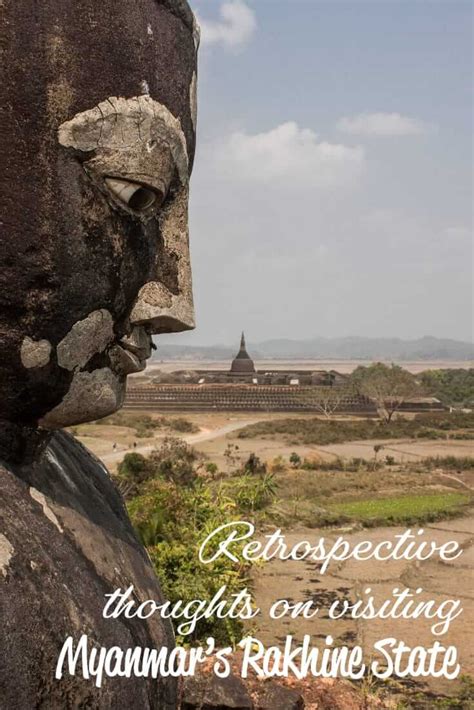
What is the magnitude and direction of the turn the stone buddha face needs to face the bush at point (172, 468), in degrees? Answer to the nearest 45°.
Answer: approximately 90° to its left

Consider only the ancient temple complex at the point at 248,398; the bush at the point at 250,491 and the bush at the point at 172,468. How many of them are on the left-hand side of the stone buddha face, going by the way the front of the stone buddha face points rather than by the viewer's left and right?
3

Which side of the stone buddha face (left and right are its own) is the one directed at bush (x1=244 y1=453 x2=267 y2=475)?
left

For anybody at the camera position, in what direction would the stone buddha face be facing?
facing to the right of the viewer

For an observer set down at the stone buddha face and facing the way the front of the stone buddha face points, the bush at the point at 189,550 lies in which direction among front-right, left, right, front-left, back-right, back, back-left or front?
left

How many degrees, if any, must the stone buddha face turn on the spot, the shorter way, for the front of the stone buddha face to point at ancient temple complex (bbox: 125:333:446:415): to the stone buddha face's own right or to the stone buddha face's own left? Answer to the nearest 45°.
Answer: approximately 90° to the stone buddha face's own left

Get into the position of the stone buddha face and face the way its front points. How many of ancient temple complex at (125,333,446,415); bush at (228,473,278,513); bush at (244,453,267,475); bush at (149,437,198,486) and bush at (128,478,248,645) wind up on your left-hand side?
5

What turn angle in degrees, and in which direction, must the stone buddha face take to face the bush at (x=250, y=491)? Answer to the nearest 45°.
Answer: approximately 90° to its left

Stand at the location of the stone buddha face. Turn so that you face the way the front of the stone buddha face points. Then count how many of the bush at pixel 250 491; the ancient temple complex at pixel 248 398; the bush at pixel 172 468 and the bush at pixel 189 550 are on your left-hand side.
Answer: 4

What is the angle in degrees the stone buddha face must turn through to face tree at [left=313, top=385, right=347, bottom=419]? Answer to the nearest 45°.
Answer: approximately 90° to its left
